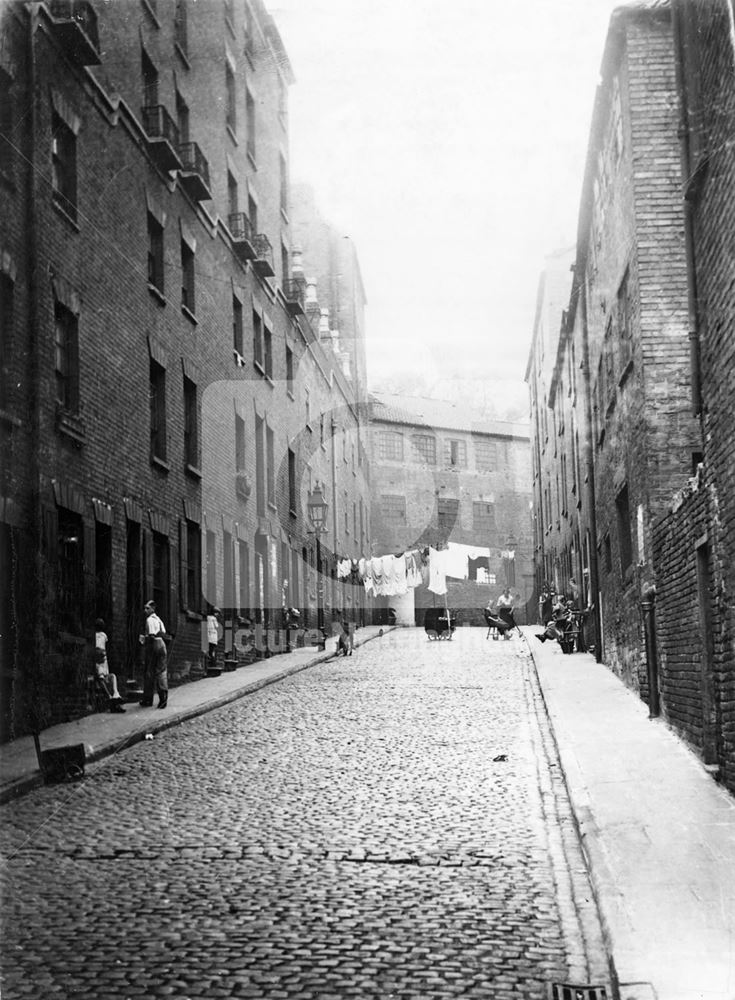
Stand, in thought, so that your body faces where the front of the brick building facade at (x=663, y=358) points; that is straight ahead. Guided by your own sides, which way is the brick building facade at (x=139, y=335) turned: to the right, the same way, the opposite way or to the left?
the opposite way

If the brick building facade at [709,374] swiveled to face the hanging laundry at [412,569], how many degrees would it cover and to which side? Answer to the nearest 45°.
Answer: approximately 90° to its right

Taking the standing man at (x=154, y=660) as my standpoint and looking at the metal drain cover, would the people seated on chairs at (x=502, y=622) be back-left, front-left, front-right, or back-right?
back-left

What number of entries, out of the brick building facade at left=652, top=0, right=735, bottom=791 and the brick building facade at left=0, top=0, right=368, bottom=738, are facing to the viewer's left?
1

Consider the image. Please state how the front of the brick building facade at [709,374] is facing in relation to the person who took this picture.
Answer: facing to the left of the viewer

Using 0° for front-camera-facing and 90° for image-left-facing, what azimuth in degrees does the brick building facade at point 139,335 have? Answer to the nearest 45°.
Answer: approximately 270°

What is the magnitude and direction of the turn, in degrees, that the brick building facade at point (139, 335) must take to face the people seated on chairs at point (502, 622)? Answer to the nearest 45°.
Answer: approximately 45° to its left

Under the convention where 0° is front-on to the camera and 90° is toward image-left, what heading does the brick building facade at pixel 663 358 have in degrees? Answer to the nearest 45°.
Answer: approximately 90°

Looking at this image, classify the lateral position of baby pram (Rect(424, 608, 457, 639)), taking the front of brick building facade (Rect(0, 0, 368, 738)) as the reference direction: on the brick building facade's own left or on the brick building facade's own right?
on the brick building facade's own left

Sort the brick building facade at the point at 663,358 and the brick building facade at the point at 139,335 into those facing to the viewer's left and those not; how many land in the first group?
1

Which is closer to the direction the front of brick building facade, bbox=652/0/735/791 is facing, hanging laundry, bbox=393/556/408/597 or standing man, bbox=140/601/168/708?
the standing man
